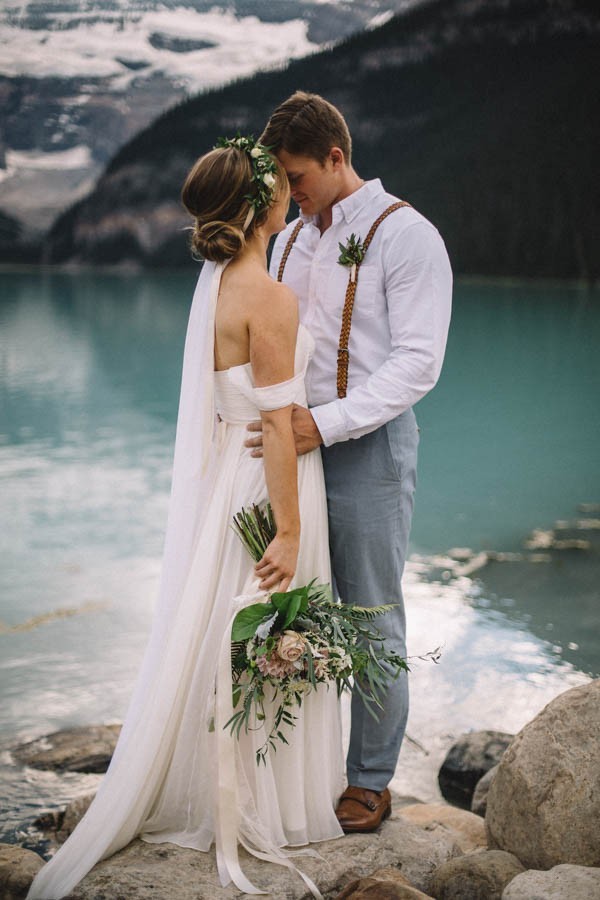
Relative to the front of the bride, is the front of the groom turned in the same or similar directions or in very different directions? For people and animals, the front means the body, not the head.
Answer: very different directions

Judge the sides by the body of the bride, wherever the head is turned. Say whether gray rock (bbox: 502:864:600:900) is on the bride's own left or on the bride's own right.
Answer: on the bride's own right

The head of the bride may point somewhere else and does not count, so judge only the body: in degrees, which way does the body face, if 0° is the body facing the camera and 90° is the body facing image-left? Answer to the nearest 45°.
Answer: approximately 225°

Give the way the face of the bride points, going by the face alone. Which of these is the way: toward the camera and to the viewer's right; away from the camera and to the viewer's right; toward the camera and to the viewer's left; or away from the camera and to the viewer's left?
away from the camera and to the viewer's right
